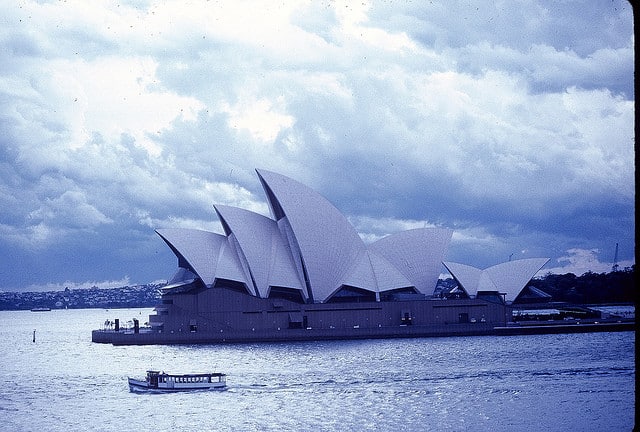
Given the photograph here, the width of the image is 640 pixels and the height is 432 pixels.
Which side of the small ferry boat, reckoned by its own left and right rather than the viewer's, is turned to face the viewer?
left
